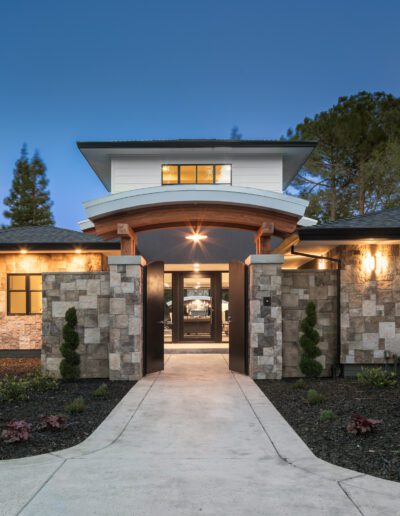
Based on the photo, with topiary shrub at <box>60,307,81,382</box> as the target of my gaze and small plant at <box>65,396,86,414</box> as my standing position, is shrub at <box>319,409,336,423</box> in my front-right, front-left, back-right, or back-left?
back-right

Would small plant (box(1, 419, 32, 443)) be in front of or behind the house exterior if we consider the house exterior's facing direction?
in front

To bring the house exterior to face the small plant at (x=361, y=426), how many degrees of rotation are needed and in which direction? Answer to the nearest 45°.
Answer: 0° — it already faces it

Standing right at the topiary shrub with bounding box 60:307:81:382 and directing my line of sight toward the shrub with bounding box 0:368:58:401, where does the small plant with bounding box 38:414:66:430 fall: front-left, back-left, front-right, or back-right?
front-left

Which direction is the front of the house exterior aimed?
toward the camera

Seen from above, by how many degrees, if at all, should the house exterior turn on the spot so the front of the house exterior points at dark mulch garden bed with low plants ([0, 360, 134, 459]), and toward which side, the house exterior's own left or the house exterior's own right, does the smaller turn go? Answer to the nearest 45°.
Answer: approximately 45° to the house exterior's own right

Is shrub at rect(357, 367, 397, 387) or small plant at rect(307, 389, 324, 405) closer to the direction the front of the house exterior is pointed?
the small plant

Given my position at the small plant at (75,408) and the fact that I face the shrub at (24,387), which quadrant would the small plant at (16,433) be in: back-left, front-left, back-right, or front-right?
back-left

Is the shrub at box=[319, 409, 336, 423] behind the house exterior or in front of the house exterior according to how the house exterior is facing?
in front

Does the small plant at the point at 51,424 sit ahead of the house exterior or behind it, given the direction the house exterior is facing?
ahead
